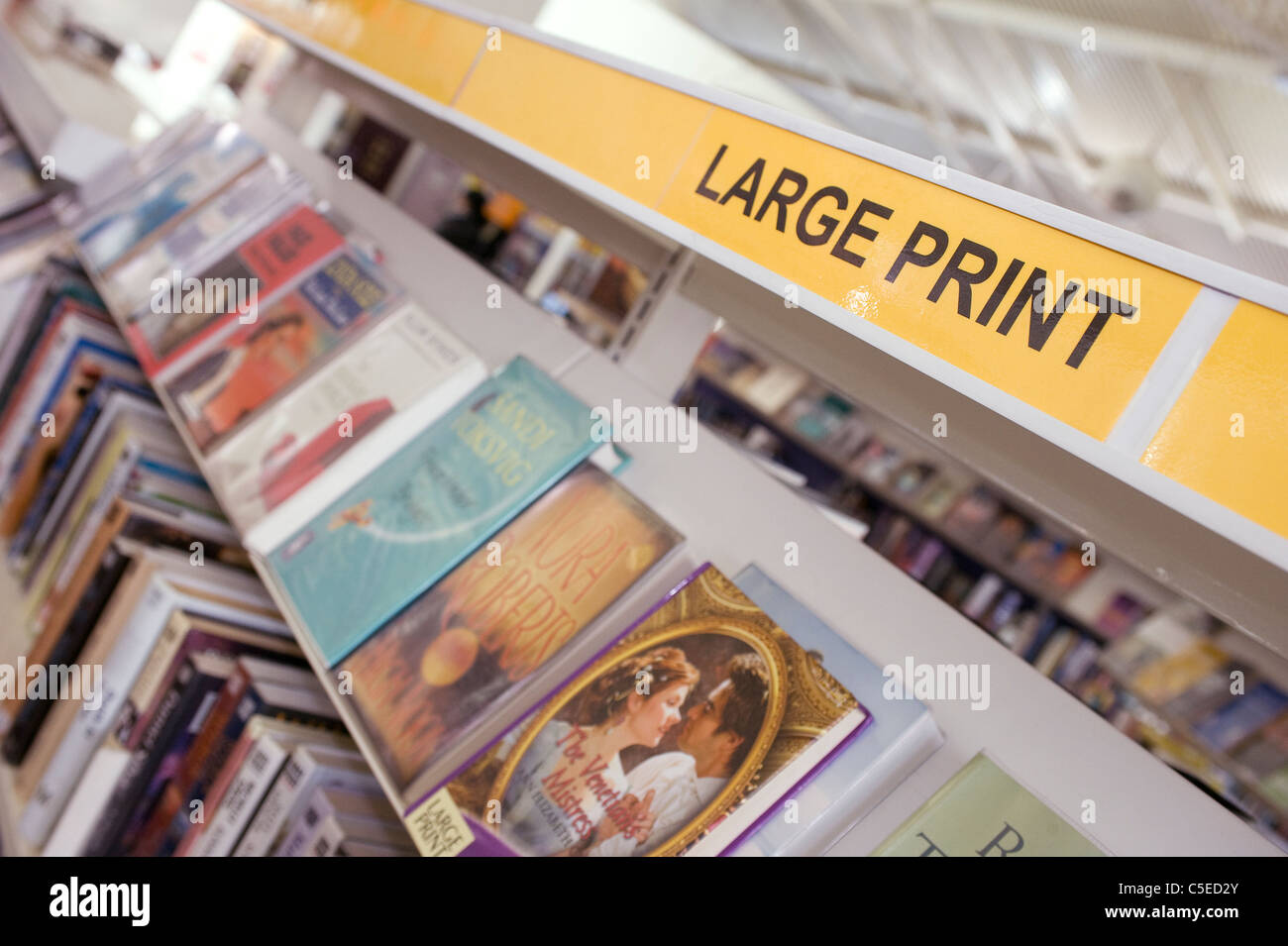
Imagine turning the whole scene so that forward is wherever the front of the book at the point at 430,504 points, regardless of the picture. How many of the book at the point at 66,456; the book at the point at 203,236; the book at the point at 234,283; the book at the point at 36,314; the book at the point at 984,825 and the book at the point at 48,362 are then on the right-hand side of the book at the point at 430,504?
5

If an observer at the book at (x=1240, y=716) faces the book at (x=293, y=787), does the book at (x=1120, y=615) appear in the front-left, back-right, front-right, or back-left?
back-right

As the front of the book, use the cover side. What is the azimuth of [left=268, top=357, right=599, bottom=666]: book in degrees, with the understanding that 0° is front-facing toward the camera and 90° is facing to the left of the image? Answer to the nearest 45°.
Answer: approximately 45°

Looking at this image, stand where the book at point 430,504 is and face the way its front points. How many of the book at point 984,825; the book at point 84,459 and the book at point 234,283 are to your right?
2

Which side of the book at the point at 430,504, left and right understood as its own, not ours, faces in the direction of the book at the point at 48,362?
right

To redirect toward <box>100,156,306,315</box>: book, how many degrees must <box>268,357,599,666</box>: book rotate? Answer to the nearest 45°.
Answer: approximately 90° to its right

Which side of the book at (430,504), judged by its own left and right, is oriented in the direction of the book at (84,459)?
right

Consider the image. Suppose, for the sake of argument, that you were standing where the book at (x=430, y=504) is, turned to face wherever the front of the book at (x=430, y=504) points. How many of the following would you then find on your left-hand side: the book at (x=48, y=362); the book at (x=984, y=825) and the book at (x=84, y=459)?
1
